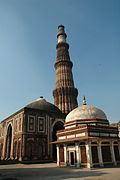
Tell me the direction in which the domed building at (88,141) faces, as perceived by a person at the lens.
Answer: facing the viewer and to the left of the viewer

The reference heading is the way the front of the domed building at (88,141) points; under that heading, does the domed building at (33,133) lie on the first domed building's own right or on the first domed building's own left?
on the first domed building's own right
